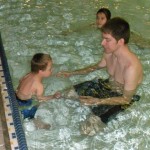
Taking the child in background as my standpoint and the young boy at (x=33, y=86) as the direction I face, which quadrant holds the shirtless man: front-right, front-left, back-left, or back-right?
front-left

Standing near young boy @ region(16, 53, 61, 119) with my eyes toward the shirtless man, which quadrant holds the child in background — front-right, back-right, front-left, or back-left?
front-left

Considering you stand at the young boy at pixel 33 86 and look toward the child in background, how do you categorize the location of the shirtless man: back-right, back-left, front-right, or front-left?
front-right

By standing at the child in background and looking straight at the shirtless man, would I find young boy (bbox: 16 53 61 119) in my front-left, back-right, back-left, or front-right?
front-right
